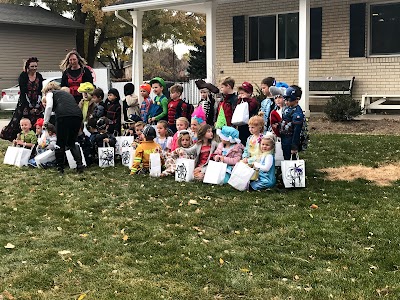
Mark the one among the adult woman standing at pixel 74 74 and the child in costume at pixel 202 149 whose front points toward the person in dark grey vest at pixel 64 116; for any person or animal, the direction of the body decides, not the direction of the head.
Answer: the adult woman standing

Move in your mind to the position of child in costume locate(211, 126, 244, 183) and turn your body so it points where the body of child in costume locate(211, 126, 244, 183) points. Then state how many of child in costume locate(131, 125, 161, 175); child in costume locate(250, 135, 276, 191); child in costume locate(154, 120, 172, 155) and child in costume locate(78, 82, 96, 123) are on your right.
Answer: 3

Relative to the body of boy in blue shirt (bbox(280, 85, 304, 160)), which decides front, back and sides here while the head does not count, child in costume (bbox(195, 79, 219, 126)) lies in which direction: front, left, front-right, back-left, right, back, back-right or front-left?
right

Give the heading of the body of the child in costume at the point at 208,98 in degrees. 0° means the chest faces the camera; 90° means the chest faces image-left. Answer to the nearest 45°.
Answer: approximately 45°

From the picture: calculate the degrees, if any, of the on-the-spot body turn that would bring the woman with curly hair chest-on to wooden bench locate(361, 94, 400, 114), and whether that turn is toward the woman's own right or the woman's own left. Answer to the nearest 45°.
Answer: approximately 45° to the woman's own left

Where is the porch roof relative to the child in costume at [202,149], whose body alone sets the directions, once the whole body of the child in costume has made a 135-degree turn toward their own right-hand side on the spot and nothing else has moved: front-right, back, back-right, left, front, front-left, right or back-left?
right

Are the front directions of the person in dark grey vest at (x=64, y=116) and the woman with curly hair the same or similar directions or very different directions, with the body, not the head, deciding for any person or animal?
very different directions

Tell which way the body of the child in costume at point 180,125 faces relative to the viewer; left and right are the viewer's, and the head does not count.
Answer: facing the viewer and to the left of the viewer

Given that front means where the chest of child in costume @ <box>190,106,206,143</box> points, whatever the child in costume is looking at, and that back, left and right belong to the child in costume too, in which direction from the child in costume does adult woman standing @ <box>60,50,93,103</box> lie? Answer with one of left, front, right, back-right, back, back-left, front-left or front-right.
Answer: right
